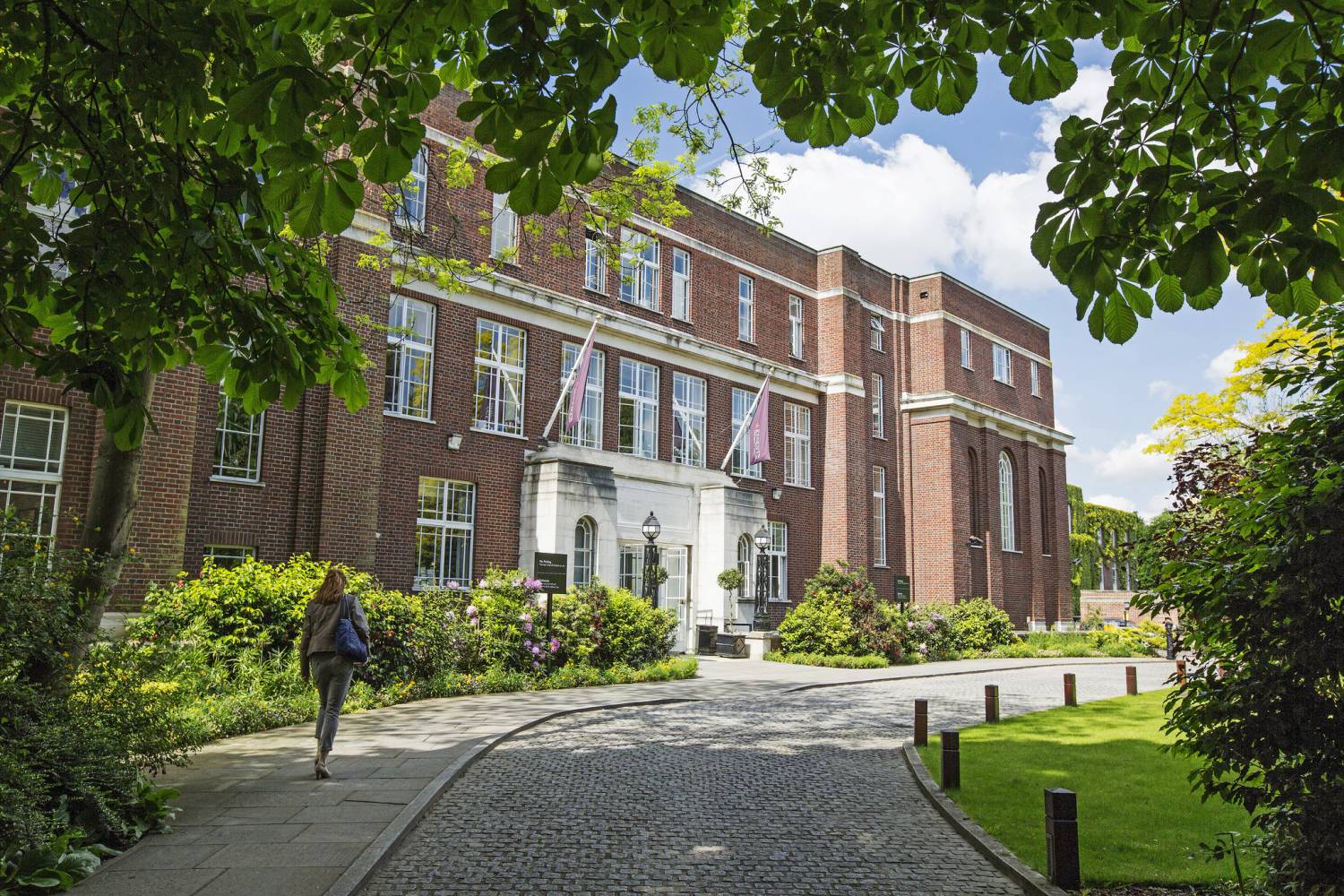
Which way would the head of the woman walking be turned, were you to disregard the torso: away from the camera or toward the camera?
away from the camera

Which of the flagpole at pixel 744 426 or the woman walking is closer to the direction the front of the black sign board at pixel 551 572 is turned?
the woman walking

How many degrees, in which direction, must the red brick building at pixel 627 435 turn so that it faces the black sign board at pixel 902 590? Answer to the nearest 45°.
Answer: approximately 90° to its left

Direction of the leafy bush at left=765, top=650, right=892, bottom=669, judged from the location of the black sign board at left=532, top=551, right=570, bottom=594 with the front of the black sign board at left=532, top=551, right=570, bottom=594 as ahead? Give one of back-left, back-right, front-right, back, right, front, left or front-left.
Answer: back-left

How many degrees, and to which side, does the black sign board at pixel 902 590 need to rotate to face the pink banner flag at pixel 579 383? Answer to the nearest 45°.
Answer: approximately 45° to its right

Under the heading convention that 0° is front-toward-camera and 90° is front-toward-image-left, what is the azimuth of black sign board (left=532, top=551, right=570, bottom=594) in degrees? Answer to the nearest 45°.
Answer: approximately 0°

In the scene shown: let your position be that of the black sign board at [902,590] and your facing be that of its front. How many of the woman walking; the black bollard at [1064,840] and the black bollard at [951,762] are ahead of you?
3

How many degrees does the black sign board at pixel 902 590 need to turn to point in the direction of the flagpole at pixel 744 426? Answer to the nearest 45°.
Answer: approximately 45° to its right

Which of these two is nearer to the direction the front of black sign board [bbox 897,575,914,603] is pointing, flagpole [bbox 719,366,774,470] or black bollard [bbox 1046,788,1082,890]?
the black bollard

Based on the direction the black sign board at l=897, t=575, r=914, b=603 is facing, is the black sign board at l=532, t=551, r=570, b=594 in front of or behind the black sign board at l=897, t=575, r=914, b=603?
in front

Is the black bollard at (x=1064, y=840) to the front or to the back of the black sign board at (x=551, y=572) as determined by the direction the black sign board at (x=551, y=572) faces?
to the front

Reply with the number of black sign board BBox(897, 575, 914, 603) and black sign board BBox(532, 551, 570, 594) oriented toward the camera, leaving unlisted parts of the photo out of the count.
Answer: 2
